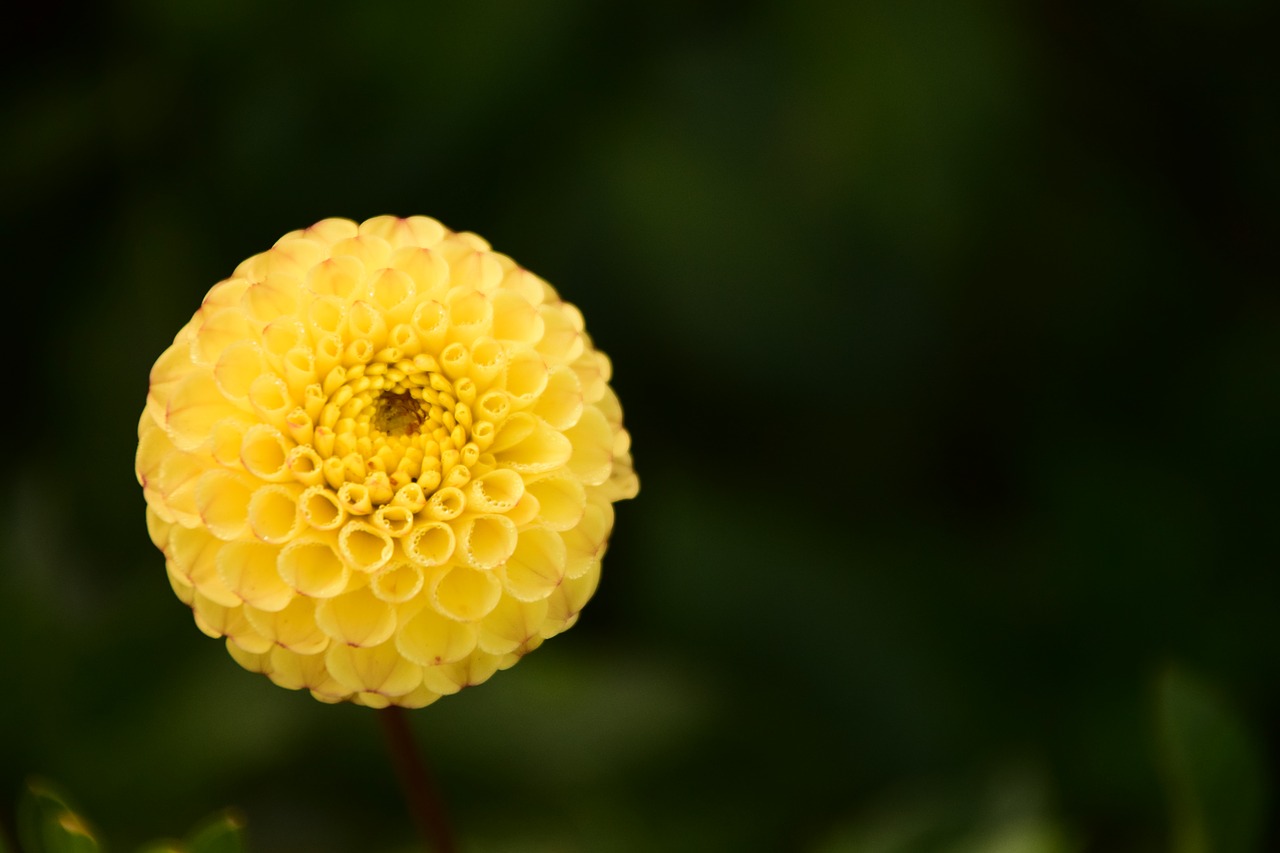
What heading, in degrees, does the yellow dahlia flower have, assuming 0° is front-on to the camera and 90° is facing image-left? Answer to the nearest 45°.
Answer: approximately 0°

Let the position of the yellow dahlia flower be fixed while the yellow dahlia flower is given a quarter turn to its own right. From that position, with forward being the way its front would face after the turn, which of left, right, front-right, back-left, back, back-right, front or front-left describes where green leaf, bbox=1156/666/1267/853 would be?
back-right
